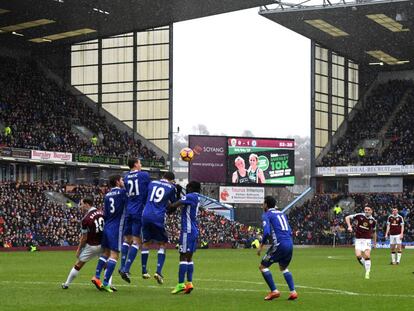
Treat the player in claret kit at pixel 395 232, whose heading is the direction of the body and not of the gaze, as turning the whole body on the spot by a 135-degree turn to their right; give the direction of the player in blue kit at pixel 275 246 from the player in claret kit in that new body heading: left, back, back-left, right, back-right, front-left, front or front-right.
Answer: back-left

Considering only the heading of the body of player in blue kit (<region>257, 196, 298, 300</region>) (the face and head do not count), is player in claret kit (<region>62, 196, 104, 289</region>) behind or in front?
in front

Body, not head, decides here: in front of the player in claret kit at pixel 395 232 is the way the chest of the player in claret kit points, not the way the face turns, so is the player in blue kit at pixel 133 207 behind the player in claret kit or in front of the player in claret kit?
in front

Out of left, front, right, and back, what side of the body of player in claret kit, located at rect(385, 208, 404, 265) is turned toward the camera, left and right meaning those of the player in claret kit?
front

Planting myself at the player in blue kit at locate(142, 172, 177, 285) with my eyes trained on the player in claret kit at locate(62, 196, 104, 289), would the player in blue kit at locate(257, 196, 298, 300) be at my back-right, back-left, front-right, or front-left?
back-left

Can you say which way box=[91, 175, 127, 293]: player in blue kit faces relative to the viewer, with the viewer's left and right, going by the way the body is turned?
facing away from the viewer and to the right of the viewer

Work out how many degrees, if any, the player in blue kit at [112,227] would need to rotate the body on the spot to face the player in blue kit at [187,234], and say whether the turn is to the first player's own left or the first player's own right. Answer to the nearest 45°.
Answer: approximately 45° to the first player's own right
